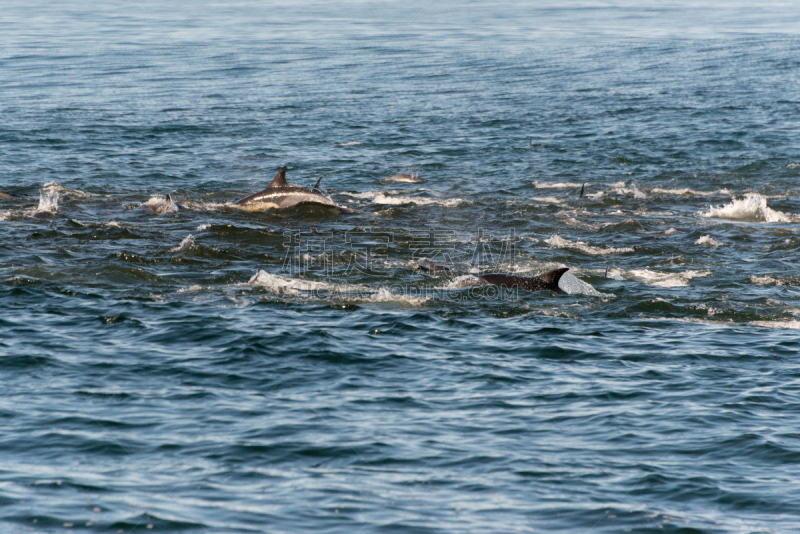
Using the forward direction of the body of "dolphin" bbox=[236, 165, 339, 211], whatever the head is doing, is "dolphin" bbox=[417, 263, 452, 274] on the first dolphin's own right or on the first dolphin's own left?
on the first dolphin's own left

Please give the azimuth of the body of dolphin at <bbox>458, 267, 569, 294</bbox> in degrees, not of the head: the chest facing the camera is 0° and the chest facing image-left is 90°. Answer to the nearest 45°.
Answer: approximately 90°

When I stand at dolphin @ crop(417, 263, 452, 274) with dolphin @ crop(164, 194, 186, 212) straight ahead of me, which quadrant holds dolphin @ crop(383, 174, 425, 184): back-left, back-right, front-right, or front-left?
front-right

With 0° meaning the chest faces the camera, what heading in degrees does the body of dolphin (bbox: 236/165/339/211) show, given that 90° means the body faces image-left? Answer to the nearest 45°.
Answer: approximately 90°

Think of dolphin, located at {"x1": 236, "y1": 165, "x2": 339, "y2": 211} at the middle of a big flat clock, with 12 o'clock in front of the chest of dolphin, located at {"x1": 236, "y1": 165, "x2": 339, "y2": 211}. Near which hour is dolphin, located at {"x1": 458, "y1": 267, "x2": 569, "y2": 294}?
dolphin, located at {"x1": 458, "y1": 267, "x2": 569, "y2": 294} is roughly at 8 o'clock from dolphin, located at {"x1": 236, "y1": 165, "x2": 339, "y2": 211}.

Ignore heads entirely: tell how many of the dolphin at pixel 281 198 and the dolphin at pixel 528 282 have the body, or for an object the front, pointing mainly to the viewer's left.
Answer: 2

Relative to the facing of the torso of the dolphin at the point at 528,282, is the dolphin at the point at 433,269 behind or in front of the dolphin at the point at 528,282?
in front

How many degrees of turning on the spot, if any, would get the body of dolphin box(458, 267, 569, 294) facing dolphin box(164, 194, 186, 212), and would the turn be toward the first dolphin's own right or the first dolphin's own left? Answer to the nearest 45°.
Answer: approximately 45° to the first dolphin's own right

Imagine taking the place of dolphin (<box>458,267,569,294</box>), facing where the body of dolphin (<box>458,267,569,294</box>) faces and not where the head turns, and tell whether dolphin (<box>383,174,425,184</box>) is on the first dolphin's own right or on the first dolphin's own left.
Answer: on the first dolphin's own right

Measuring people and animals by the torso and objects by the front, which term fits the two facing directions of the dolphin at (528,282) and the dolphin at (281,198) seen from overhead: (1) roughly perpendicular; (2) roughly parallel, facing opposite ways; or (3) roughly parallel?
roughly parallel

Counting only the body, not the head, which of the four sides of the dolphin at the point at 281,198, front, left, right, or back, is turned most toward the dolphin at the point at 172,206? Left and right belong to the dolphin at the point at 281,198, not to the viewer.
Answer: front
